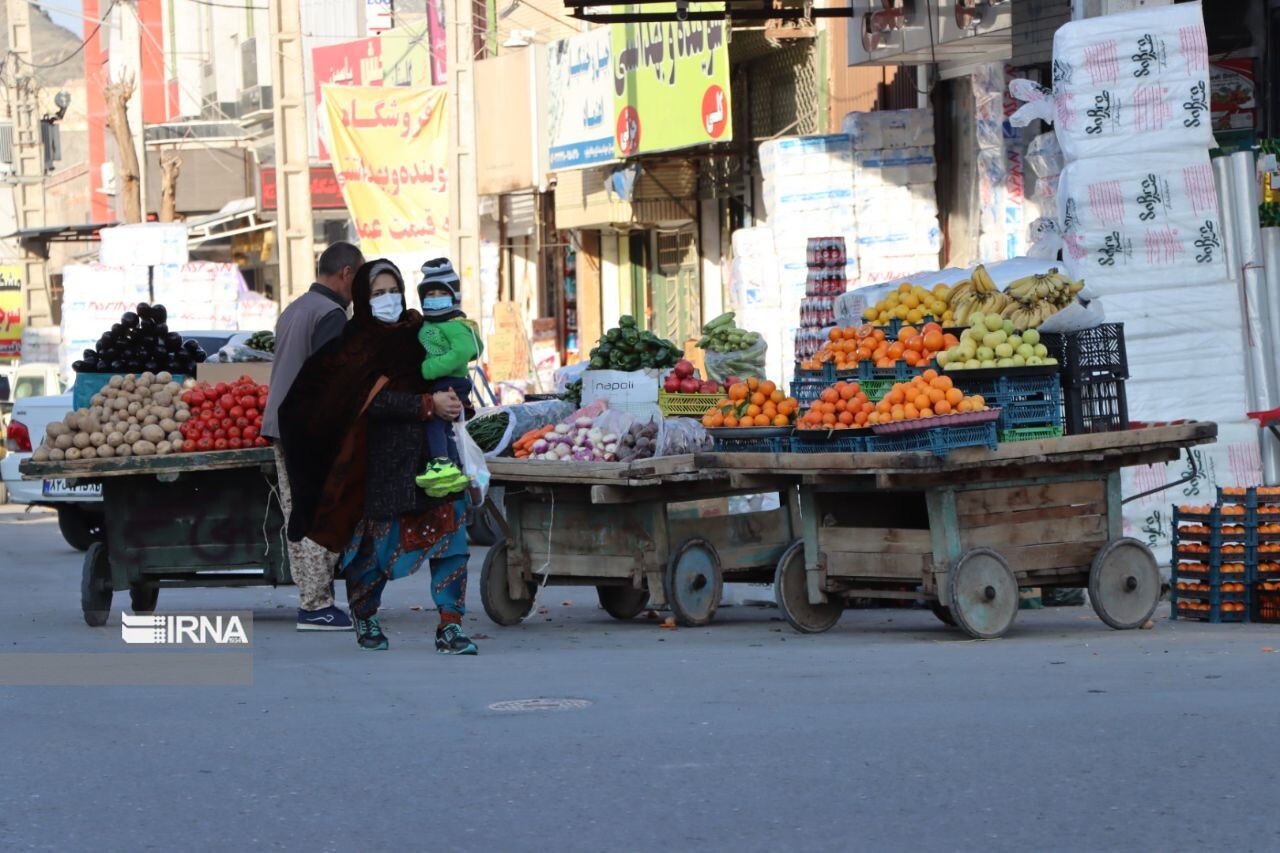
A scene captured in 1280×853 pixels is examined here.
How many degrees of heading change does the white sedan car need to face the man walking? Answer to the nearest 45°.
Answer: approximately 135° to its right

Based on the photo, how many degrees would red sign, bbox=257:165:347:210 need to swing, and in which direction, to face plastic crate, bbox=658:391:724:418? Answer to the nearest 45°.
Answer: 0° — it already faces it

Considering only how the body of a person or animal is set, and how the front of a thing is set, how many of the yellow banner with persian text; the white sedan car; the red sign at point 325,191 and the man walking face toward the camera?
2

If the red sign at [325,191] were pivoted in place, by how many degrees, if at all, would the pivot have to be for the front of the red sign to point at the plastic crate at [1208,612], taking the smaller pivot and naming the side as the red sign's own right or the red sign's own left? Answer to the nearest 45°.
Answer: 0° — it already faces it

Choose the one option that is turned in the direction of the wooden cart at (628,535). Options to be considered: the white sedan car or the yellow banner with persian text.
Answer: the yellow banner with persian text
